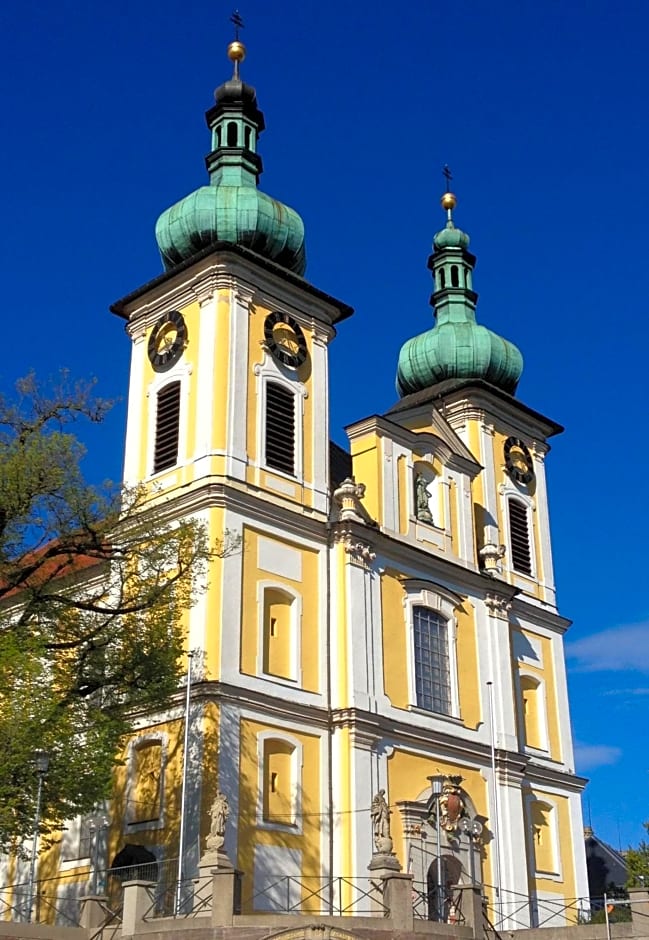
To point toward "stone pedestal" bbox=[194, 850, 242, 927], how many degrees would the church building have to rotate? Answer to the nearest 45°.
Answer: approximately 45° to its right

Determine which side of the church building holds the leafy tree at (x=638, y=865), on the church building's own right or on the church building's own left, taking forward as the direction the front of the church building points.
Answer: on the church building's own left
